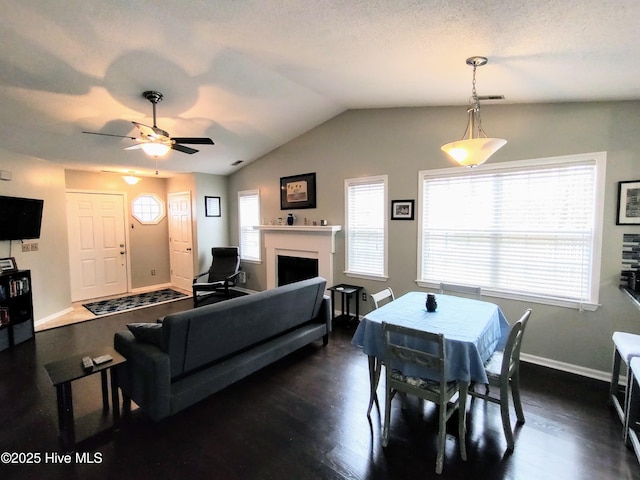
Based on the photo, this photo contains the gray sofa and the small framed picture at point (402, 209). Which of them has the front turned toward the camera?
the small framed picture

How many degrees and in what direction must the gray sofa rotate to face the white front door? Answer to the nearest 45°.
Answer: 0° — it already faces it

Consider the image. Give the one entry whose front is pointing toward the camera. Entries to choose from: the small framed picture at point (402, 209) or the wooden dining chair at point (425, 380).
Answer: the small framed picture

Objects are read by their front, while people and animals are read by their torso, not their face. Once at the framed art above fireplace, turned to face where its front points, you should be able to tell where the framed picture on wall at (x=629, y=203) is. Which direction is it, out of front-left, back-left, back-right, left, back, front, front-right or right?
left

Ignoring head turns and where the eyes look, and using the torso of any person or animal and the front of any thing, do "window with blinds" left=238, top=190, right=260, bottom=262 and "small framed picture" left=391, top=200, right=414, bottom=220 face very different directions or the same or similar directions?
same or similar directions

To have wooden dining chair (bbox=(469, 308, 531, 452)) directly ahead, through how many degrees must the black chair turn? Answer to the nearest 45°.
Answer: approximately 45° to its left

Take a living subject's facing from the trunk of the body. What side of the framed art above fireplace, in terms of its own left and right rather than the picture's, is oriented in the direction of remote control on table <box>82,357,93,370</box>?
front

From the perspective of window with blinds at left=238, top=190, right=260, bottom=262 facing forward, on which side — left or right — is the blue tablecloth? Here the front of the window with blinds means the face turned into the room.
on its left

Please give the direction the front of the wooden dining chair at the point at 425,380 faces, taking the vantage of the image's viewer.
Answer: facing away from the viewer and to the right of the viewer

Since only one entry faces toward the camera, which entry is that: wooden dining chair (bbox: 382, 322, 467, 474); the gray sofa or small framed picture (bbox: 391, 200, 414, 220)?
the small framed picture

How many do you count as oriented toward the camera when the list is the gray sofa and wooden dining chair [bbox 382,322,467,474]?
0

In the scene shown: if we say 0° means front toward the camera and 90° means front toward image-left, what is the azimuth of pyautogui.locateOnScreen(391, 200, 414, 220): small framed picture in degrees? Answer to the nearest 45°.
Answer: approximately 0°

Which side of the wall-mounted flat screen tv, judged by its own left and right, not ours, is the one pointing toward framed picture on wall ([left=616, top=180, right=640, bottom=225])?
front

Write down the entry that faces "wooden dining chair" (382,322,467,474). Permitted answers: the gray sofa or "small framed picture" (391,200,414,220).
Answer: the small framed picture

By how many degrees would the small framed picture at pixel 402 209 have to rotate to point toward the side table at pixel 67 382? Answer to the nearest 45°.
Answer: approximately 45° to its right

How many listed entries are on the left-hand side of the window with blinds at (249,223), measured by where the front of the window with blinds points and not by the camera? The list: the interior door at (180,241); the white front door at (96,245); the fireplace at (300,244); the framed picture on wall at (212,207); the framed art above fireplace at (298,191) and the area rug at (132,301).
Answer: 2

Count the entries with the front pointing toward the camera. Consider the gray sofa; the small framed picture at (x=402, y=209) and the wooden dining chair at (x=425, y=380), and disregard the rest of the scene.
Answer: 1

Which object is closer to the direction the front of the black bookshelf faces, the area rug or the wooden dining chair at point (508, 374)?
the wooden dining chair

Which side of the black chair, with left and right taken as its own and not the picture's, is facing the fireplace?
left

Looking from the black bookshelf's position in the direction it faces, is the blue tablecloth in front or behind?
in front
